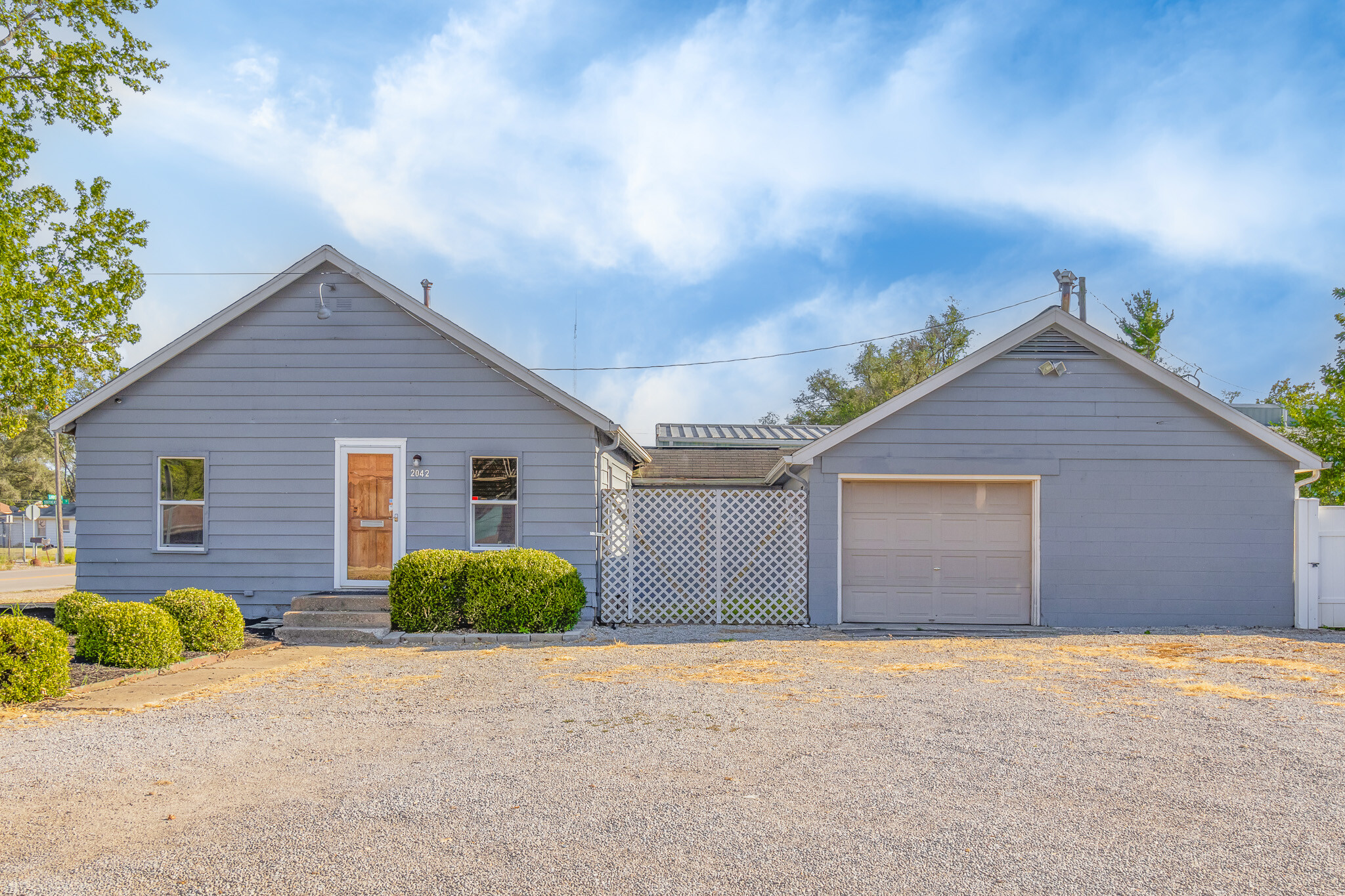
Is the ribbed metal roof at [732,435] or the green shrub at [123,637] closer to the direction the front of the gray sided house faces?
the green shrub

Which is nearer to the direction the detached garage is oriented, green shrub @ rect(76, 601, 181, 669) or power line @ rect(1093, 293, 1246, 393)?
the green shrub

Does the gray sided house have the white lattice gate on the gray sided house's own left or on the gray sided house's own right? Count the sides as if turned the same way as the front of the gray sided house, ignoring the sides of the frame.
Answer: on the gray sided house's own left

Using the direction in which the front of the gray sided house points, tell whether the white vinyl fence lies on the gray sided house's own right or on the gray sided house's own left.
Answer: on the gray sided house's own left

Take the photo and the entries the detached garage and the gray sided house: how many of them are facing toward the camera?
2

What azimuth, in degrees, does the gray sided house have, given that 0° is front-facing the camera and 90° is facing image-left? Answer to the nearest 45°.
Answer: approximately 0°

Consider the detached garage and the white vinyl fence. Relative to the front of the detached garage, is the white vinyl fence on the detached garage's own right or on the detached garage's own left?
on the detached garage's own left

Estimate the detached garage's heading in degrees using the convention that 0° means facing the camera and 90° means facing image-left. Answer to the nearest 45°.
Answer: approximately 0°
